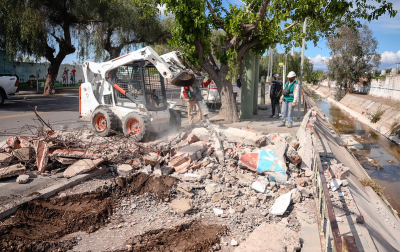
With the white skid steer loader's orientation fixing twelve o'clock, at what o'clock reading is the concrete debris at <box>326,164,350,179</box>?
The concrete debris is roughly at 12 o'clock from the white skid steer loader.

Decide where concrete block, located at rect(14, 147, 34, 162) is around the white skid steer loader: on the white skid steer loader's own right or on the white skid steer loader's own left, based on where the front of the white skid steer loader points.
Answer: on the white skid steer loader's own right

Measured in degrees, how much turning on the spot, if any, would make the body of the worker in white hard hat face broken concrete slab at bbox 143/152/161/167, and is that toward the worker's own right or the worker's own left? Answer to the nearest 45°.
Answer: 0° — they already face it

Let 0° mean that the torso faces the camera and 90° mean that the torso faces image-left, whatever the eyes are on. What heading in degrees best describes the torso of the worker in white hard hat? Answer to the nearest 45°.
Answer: approximately 45°

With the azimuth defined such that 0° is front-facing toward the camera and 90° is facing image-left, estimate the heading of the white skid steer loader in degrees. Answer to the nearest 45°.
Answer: approximately 315°
